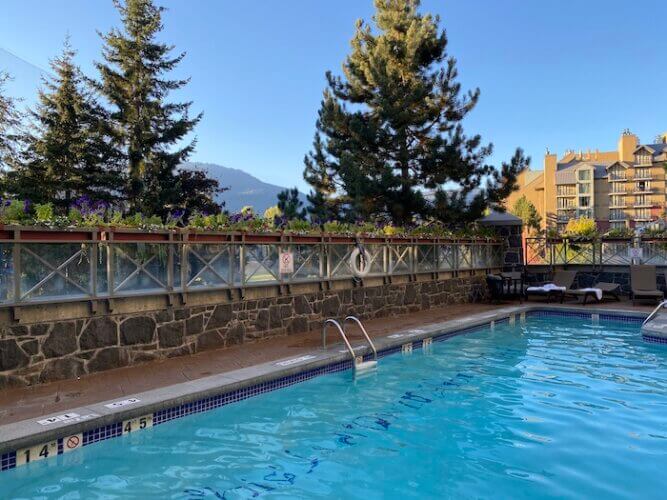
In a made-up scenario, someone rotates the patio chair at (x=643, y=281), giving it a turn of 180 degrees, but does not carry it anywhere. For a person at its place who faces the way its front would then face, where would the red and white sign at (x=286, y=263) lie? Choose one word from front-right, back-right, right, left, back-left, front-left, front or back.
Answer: left

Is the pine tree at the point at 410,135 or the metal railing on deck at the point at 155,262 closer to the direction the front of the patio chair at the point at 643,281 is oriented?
the metal railing on deck

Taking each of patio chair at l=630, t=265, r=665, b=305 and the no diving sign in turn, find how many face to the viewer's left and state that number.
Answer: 0

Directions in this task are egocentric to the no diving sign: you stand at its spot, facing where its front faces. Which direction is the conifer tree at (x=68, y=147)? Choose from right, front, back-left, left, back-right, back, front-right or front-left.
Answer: back-left
